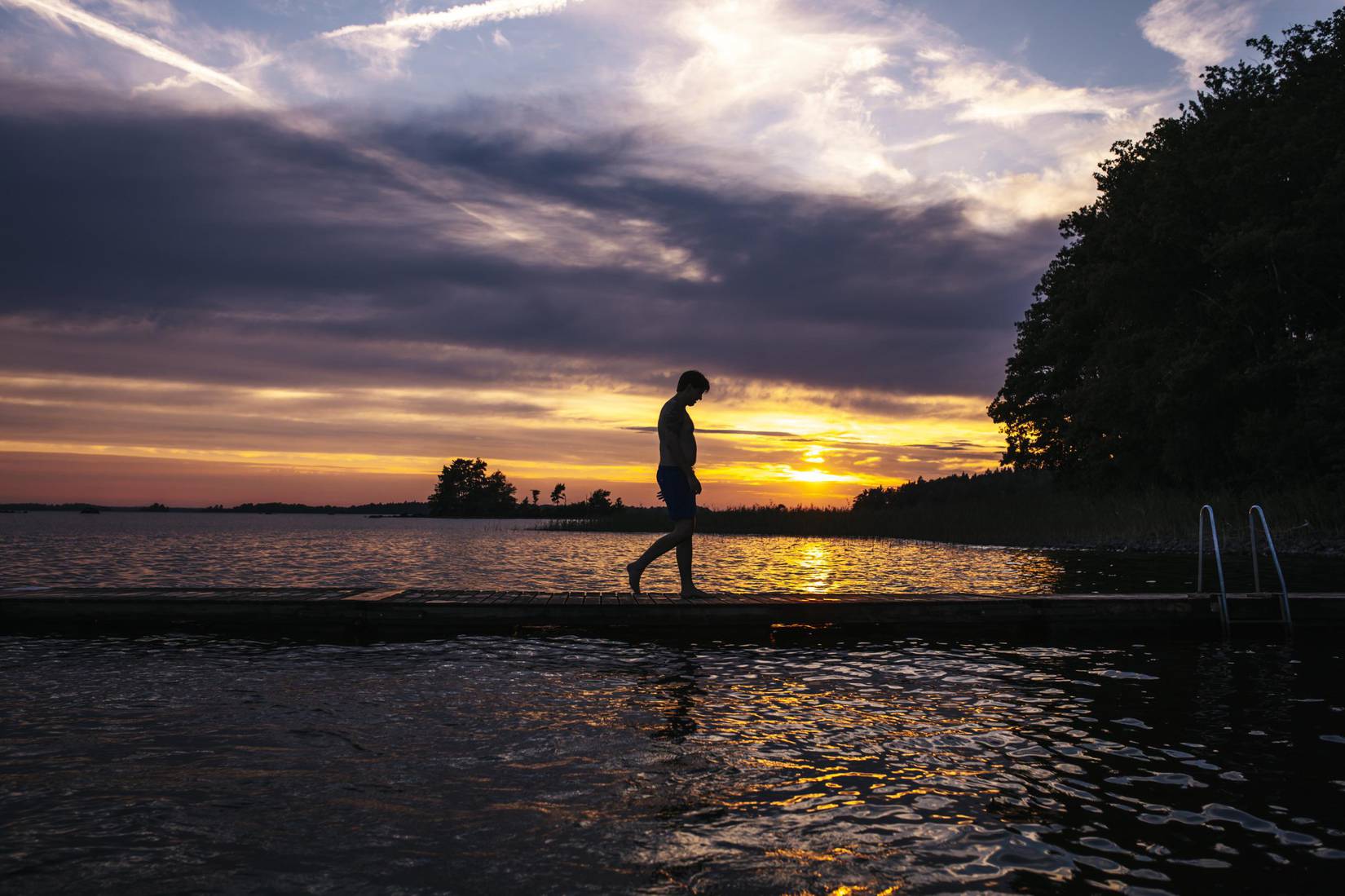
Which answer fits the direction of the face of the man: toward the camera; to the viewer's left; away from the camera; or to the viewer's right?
to the viewer's right

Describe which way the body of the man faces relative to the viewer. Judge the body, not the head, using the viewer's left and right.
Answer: facing to the right of the viewer
